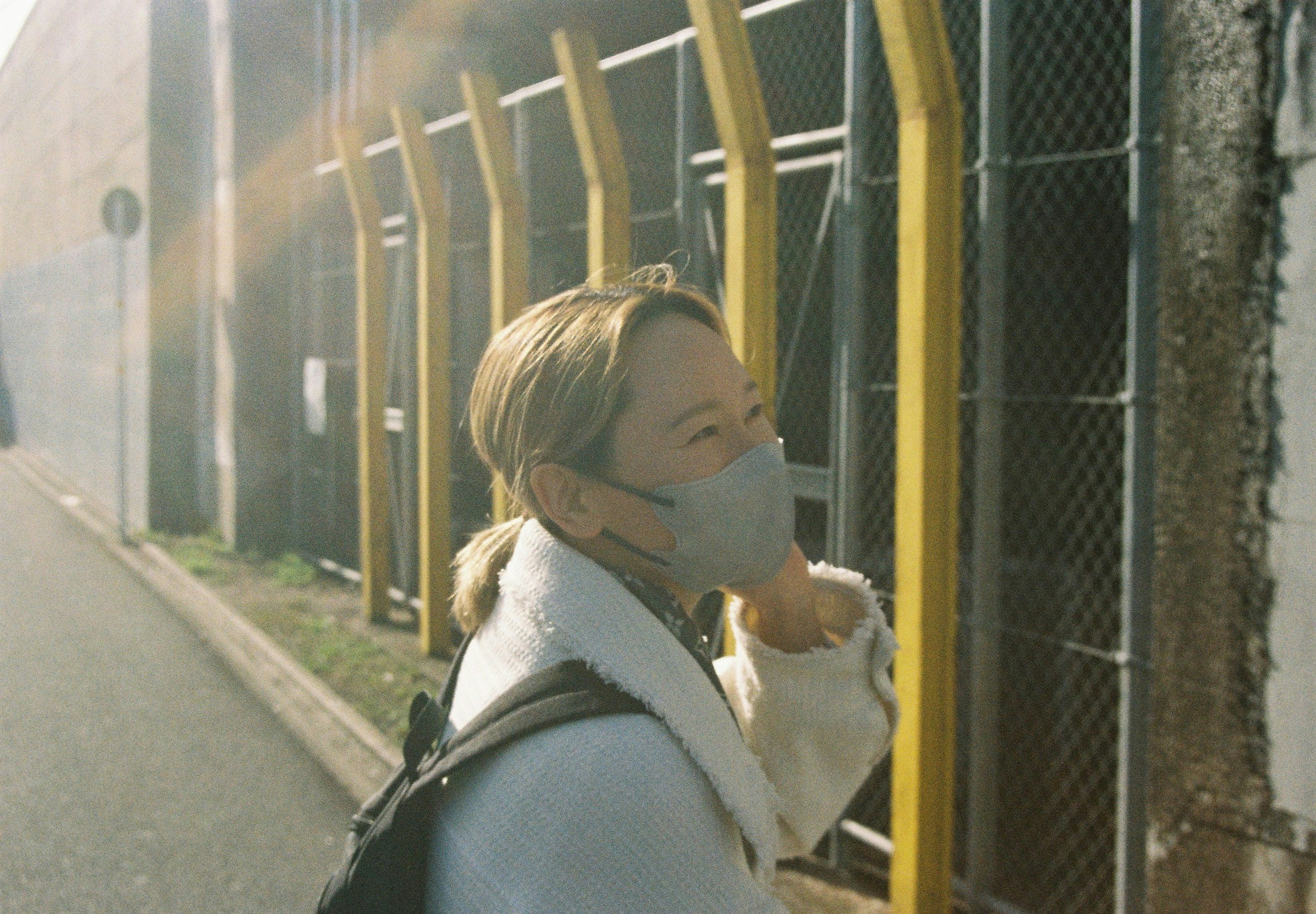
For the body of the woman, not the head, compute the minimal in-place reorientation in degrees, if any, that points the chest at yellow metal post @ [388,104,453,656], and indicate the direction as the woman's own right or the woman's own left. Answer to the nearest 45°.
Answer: approximately 90° to the woman's own left

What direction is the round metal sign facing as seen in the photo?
away from the camera

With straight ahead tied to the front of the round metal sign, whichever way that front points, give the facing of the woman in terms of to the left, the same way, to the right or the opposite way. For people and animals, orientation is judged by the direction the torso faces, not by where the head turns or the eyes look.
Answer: to the right

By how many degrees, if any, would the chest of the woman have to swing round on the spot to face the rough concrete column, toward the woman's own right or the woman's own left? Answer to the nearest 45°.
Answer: approximately 45° to the woman's own left

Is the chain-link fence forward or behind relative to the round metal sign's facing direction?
behind

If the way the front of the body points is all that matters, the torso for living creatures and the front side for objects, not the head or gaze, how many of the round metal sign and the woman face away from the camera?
1

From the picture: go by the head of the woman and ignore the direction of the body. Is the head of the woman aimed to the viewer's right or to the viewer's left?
to the viewer's right

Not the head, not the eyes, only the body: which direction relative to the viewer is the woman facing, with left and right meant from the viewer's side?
facing to the right of the viewer

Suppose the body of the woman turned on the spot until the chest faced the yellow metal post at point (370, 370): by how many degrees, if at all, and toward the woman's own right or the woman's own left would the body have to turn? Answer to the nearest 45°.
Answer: approximately 90° to the woman's own left

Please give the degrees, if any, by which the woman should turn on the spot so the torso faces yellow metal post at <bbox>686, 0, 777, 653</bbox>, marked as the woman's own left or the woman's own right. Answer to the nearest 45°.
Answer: approximately 90° to the woman's own left

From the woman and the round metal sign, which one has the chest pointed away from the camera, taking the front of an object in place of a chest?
the round metal sign
